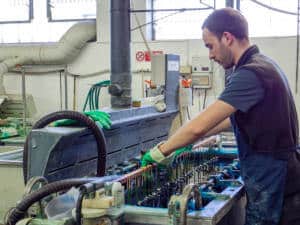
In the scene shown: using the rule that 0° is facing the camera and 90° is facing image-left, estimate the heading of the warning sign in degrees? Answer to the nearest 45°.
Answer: approximately 0°

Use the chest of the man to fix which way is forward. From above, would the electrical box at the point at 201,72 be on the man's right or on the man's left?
on the man's right

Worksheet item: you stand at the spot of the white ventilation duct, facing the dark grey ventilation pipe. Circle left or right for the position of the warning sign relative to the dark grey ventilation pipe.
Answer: left

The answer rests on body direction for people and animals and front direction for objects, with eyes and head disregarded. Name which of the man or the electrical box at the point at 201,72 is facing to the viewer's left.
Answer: the man

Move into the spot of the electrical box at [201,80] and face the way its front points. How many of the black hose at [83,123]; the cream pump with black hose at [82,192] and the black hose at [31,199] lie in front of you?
3

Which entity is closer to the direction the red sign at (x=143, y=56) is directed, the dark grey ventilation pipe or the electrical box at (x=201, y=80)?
the dark grey ventilation pipe

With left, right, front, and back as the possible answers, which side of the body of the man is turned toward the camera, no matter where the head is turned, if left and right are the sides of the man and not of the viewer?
left

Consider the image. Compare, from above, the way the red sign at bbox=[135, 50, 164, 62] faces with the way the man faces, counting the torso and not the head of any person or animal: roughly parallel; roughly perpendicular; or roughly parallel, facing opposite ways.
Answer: roughly perpendicular

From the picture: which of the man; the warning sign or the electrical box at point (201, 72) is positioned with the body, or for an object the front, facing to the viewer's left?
the man
